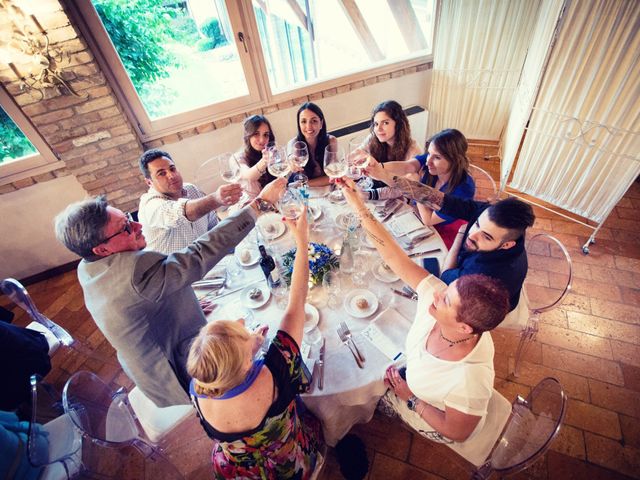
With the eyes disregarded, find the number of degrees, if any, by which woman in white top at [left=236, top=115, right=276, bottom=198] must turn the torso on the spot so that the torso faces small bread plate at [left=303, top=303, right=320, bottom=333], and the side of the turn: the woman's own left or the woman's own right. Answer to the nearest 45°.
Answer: approximately 45° to the woman's own right

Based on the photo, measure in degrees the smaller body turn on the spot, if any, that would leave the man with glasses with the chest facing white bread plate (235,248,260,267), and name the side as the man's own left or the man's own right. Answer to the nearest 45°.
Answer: approximately 45° to the man's own right

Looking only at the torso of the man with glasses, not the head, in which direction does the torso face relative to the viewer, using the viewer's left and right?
facing away from the viewer and to the right of the viewer

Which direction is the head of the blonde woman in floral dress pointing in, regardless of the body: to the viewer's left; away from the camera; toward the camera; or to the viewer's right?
away from the camera

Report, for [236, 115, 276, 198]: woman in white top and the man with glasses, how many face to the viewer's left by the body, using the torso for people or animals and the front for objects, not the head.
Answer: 0

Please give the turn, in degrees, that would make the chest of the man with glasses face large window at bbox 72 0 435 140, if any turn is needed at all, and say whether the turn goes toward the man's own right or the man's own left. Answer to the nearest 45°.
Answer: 0° — they already face it

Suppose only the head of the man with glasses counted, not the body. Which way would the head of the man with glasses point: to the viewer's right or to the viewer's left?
to the viewer's right

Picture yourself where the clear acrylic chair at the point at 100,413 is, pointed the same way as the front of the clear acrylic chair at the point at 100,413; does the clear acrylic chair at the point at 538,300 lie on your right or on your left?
on your right

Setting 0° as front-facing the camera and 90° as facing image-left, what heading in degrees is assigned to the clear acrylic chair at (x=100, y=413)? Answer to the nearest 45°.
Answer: approximately 225°

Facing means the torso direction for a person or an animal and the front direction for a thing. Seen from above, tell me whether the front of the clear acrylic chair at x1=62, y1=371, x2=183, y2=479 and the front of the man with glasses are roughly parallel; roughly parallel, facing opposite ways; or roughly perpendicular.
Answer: roughly parallel

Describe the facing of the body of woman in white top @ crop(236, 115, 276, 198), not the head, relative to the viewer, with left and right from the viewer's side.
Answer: facing the viewer and to the right of the viewer

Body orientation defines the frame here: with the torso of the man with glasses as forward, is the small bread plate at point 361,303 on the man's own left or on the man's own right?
on the man's own right
